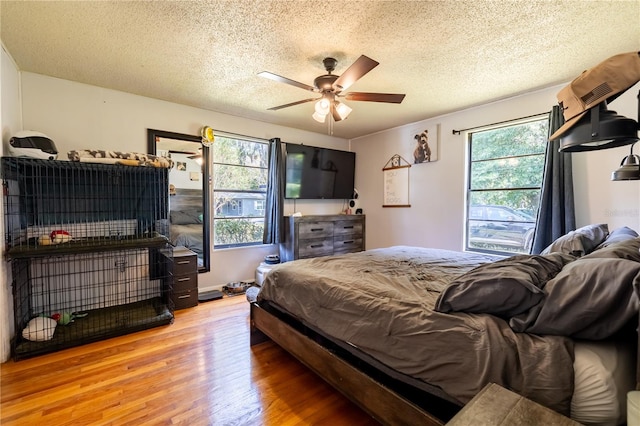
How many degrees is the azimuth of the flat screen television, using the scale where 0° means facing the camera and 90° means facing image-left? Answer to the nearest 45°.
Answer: approximately 315°

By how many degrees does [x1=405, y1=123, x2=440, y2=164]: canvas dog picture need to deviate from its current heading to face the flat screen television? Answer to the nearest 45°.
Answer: approximately 45° to its right

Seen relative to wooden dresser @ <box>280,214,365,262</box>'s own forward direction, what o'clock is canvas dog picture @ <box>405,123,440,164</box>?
The canvas dog picture is roughly at 11 o'clock from the wooden dresser.

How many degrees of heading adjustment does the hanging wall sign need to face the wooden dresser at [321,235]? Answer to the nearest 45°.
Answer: approximately 45° to its right

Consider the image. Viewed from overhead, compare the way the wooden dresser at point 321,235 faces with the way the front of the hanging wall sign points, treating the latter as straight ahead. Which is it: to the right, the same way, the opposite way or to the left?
to the left

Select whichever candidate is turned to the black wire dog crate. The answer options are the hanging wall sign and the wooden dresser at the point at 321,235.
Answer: the hanging wall sign

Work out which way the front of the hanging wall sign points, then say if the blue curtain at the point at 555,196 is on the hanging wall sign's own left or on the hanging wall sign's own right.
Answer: on the hanging wall sign's own left

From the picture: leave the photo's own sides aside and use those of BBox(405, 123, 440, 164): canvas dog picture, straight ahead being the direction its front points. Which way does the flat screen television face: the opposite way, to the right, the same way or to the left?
to the left

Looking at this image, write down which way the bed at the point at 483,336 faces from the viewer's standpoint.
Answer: facing away from the viewer and to the left of the viewer
